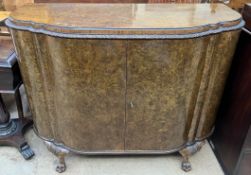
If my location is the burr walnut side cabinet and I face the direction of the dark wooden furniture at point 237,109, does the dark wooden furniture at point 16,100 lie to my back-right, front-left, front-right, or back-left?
back-left

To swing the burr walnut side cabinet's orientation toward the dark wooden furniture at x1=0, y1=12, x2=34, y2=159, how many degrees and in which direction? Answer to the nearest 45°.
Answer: approximately 90° to its right

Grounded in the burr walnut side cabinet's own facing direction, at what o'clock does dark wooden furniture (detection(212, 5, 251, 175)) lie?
The dark wooden furniture is roughly at 9 o'clock from the burr walnut side cabinet.

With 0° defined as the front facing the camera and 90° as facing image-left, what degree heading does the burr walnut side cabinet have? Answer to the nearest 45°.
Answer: approximately 0°
